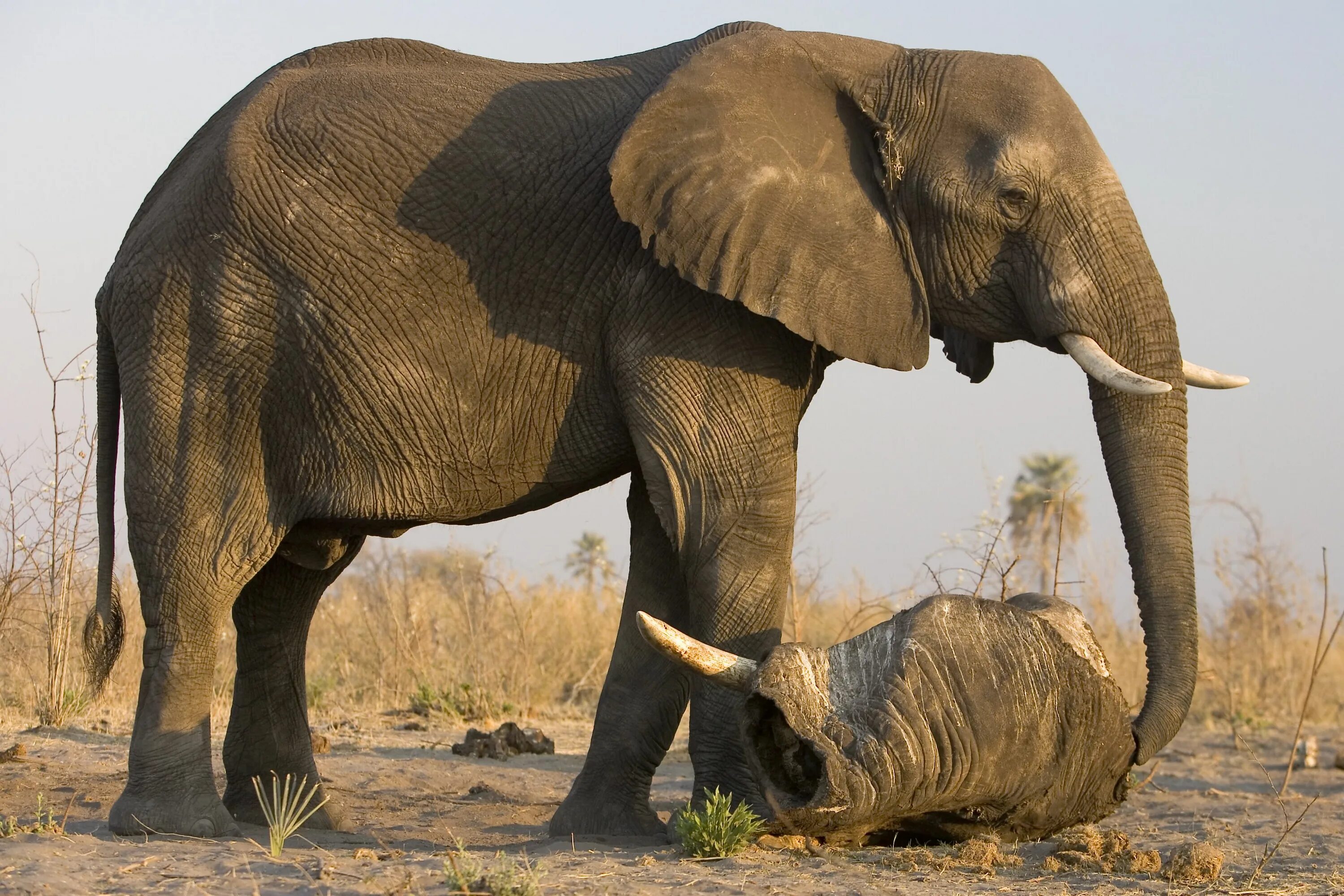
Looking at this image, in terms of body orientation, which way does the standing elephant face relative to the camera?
to the viewer's right

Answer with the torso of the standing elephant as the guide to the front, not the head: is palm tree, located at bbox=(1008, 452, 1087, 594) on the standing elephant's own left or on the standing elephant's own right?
on the standing elephant's own left

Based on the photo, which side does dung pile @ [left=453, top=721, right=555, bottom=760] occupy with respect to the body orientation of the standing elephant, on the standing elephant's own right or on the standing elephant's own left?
on the standing elephant's own left
